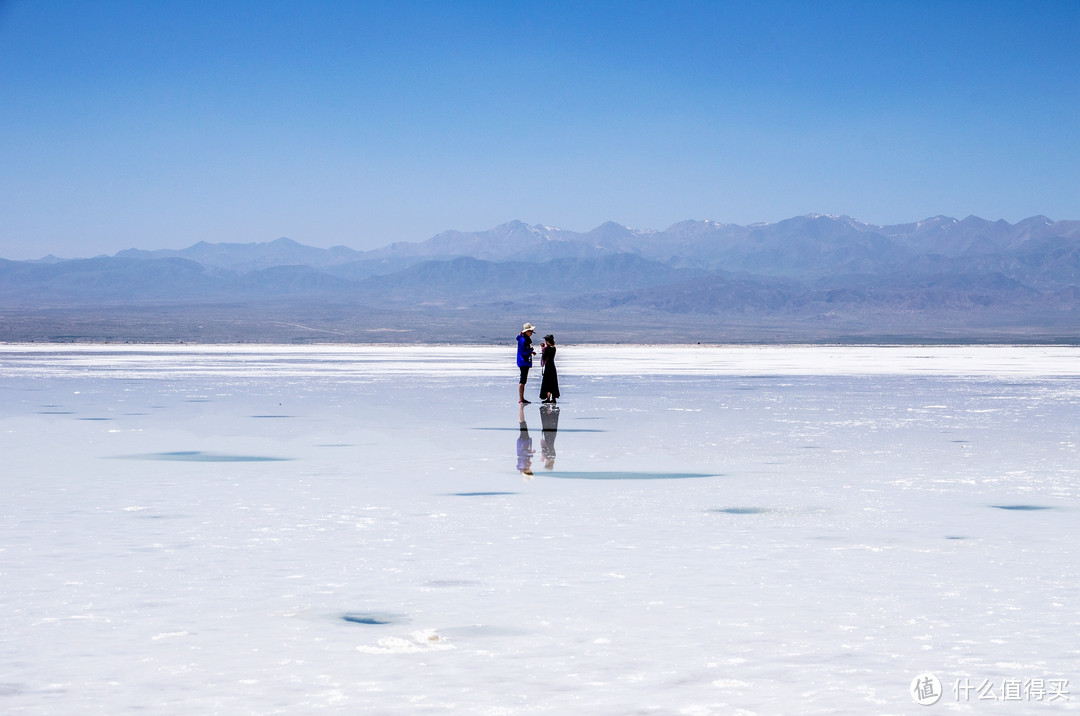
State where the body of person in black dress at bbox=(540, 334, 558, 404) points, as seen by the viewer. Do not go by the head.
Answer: to the viewer's left
